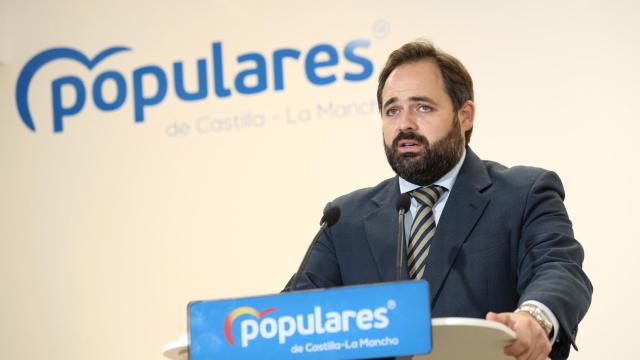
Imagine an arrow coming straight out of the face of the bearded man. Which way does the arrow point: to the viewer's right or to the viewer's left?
to the viewer's left

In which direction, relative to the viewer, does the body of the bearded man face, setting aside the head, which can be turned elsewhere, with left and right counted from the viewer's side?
facing the viewer and to the left of the viewer
